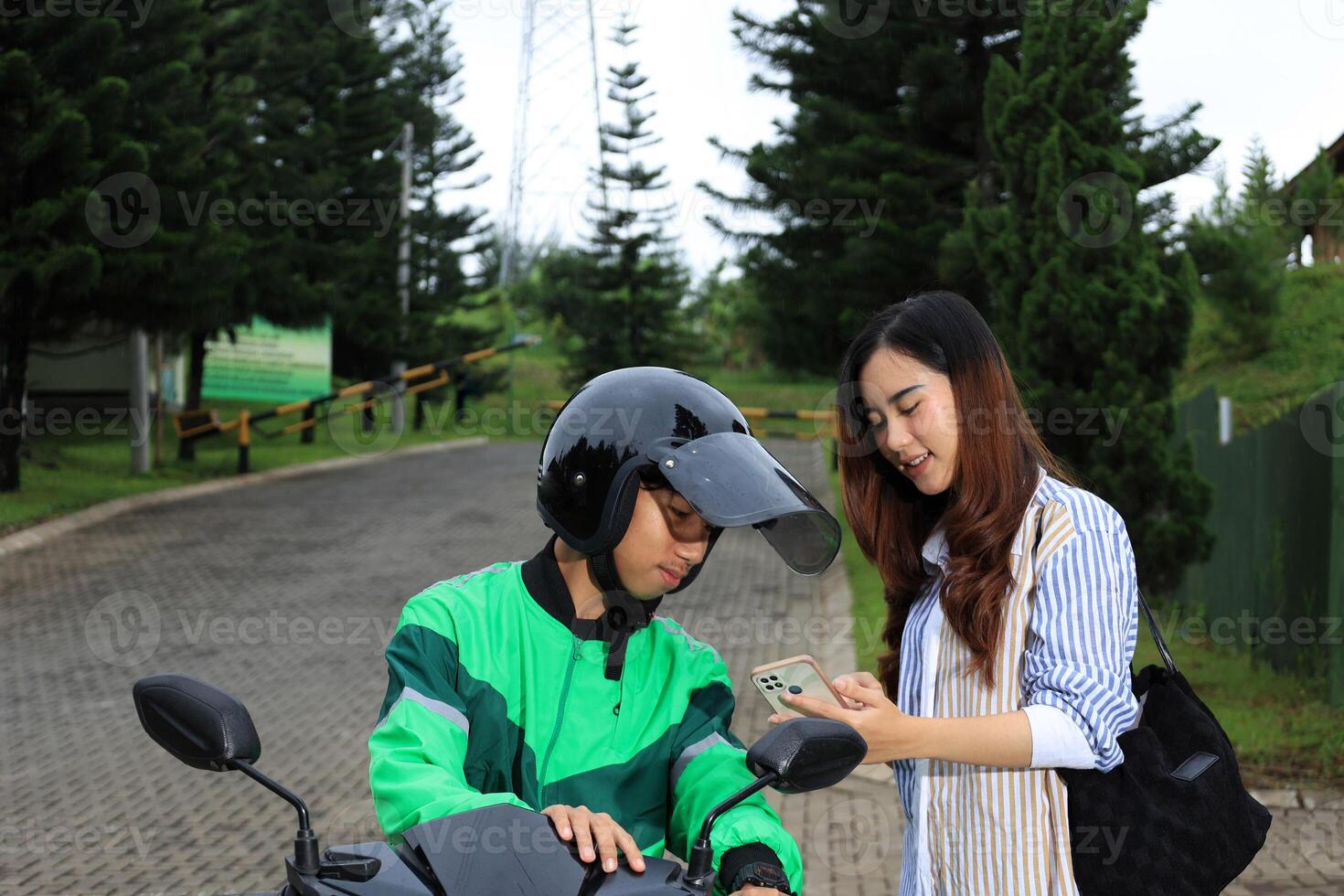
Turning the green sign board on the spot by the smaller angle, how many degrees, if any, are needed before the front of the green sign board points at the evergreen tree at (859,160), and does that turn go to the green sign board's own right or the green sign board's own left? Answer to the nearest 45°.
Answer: approximately 45° to the green sign board's own left

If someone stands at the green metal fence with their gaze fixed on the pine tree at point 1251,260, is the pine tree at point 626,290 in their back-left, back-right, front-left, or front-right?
front-left

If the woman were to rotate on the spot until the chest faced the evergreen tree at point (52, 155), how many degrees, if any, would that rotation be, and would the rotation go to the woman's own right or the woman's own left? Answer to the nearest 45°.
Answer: approximately 90° to the woman's own right

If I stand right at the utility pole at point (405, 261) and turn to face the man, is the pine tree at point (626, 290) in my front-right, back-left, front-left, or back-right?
back-left

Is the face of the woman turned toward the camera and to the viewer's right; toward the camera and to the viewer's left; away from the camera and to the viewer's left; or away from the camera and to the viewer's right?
toward the camera and to the viewer's left

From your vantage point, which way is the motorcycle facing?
toward the camera

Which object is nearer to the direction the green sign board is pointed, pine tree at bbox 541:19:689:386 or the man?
the man

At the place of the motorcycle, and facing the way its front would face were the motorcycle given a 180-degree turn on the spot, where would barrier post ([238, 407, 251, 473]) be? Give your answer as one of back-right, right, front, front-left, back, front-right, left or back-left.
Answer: front

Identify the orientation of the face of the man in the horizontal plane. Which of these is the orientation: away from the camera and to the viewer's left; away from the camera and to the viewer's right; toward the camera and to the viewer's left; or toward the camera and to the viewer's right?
toward the camera and to the viewer's right

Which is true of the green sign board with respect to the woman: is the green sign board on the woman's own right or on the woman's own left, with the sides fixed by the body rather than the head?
on the woman's own right

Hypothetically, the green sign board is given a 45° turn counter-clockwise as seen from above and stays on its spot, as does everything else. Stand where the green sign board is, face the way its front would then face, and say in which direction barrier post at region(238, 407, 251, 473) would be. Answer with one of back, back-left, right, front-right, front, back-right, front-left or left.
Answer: front-right

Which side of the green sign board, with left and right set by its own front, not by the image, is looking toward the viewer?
front

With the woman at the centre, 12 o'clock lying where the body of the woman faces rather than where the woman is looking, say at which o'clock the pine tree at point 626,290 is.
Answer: The pine tree is roughly at 4 o'clock from the woman.

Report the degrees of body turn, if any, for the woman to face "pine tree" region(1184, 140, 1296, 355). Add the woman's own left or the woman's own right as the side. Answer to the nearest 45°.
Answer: approximately 135° to the woman's own right

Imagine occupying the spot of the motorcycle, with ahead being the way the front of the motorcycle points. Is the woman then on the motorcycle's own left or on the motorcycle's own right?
on the motorcycle's own left

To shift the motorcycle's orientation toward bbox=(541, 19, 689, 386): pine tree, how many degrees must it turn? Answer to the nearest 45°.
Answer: approximately 180°

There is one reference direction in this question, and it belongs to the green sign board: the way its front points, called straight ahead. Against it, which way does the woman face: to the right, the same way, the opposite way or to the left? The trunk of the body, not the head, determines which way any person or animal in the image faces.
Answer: to the right
